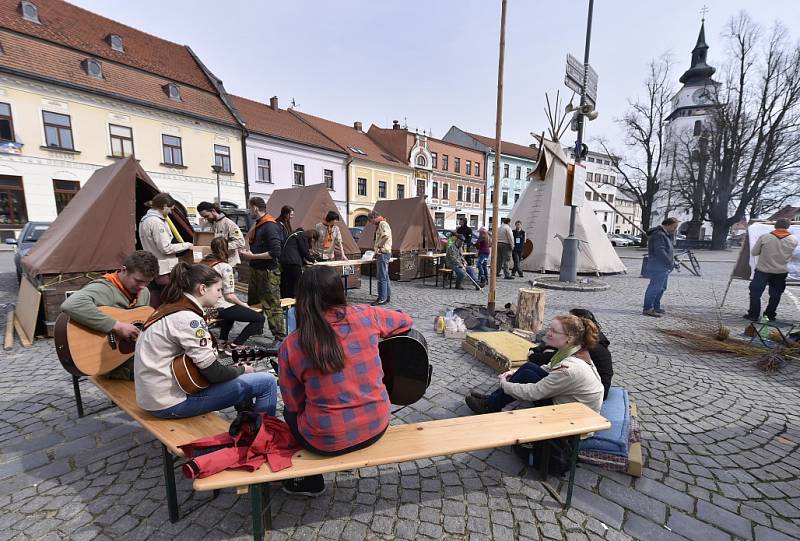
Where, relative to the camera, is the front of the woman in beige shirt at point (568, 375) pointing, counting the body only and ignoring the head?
to the viewer's left

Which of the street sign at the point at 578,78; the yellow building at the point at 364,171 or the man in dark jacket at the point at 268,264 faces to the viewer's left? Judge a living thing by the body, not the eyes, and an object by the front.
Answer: the man in dark jacket

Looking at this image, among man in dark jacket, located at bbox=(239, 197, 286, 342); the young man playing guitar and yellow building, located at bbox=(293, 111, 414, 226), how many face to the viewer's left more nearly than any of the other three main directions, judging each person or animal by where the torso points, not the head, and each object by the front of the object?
1

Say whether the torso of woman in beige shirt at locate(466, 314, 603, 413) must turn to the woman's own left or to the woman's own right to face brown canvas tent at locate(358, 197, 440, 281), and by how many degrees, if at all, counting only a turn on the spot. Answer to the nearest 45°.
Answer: approximately 45° to the woman's own right

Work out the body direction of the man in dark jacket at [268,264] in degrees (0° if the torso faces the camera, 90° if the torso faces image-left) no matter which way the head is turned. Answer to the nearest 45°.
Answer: approximately 90°

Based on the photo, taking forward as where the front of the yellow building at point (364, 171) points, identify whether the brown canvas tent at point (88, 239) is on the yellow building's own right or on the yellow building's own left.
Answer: on the yellow building's own right

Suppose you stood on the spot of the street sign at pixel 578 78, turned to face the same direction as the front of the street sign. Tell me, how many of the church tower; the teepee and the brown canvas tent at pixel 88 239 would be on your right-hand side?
1

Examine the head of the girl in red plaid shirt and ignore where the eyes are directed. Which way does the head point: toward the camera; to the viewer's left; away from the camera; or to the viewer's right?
away from the camera

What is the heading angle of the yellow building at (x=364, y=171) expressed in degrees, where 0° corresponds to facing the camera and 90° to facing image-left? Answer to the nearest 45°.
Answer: approximately 315°

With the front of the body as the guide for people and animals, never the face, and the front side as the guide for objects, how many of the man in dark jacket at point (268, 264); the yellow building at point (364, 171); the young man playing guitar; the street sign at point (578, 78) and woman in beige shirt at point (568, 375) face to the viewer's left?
2

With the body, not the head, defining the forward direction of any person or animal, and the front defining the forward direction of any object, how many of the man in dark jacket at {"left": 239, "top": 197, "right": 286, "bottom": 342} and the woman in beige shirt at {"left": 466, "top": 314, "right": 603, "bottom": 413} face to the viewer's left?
2

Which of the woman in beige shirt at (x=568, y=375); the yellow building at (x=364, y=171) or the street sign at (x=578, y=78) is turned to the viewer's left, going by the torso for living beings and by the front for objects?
the woman in beige shirt

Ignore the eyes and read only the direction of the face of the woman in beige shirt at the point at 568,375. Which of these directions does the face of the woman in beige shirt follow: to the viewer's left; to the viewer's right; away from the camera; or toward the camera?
to the viewer's left

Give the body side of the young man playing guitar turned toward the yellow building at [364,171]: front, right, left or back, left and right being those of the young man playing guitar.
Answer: left

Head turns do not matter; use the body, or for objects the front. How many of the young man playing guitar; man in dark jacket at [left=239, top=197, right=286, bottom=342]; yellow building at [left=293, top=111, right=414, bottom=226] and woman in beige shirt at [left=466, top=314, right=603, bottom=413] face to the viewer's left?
2

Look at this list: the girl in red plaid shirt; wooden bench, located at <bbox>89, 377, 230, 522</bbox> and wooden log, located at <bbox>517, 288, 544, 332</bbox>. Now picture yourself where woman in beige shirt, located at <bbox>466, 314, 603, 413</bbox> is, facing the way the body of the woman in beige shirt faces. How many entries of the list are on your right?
1

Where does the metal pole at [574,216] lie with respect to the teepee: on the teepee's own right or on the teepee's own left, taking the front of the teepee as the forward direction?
on the teepee's own left

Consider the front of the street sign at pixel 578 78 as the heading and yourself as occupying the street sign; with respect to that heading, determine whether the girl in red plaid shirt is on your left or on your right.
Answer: on your right

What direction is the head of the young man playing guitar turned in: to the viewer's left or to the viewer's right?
to the viewer's right
